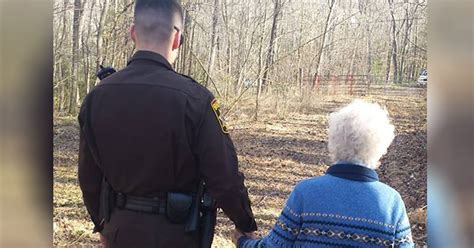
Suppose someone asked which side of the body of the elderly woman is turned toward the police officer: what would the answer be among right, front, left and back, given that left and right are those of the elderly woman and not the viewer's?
left

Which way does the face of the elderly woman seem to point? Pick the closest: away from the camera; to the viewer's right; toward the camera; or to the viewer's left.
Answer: away from the camera

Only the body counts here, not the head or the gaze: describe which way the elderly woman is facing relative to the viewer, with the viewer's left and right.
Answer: facing away from the viewer
